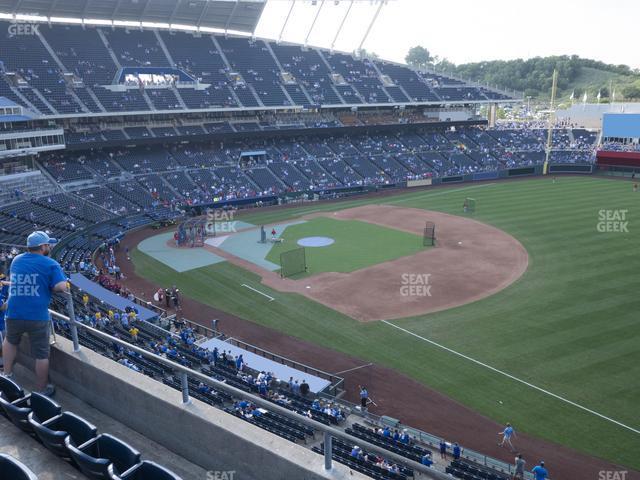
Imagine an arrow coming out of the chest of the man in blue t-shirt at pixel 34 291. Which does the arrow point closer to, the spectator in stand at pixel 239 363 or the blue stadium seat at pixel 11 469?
the spectator in stand

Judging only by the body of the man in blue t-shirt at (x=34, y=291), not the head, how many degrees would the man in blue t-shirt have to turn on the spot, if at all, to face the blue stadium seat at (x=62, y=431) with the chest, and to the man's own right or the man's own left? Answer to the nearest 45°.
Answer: approximately 135° to the man's own right

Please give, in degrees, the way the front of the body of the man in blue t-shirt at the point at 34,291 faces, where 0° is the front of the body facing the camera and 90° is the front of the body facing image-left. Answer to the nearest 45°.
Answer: approximately 225°

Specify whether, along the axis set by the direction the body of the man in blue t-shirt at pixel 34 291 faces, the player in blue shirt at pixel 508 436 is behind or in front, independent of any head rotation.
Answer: in front

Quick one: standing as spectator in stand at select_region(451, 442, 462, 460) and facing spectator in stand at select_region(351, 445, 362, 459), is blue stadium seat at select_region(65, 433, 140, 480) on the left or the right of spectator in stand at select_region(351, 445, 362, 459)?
left

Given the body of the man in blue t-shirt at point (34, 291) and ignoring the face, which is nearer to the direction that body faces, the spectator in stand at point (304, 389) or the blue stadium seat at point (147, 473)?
the spectator in stand

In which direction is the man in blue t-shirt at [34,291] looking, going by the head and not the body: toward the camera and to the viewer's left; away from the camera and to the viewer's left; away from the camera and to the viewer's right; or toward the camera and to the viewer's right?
away from the camera and to the viewer's right

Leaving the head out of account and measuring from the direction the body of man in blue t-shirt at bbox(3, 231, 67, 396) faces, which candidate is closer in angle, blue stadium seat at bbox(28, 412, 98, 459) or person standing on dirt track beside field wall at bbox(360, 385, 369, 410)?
the person standing on dirt track beside field wall

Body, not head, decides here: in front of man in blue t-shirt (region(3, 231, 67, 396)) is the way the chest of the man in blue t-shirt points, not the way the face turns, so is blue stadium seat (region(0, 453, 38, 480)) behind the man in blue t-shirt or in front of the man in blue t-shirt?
behind

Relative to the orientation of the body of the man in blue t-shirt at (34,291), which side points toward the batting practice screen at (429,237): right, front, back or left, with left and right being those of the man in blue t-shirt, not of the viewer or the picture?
front

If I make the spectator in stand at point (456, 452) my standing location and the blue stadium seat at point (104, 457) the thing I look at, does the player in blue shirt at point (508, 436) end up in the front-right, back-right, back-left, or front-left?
back-left

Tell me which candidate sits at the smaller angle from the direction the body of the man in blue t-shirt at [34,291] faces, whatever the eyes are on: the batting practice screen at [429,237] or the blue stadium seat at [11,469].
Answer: the batting practice screen
